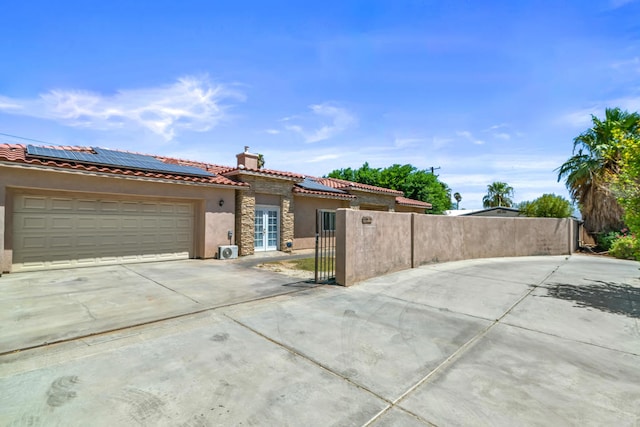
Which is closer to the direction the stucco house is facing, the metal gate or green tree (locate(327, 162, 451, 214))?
the metal gate

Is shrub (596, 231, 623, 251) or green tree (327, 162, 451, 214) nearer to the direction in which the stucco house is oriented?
the shrub

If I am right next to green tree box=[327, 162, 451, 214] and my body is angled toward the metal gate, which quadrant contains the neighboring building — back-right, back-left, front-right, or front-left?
back-left

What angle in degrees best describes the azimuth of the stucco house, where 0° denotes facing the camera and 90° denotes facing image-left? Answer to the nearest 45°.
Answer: approximately 315°

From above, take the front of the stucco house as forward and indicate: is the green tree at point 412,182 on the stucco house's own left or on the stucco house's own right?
on the stucco house's own left

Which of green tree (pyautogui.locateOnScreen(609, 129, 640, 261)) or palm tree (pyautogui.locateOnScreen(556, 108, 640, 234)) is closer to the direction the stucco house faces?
the green tree

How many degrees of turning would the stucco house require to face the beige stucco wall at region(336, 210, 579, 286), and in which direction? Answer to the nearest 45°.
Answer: approximately 45° to its left

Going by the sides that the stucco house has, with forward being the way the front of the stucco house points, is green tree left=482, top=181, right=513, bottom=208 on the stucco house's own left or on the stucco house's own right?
on the stucco house's own left
